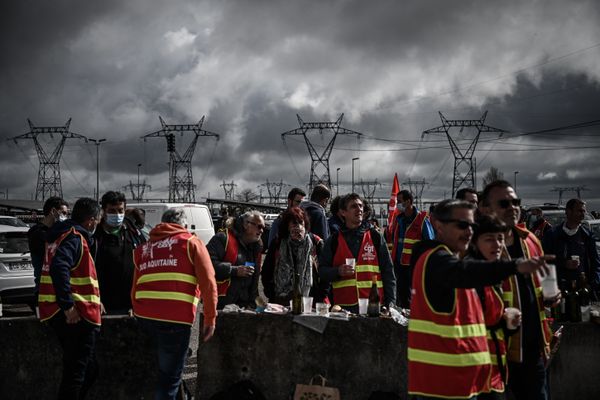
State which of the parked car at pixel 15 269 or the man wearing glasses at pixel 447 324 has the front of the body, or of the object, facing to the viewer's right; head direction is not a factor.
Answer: the man wearing glasses

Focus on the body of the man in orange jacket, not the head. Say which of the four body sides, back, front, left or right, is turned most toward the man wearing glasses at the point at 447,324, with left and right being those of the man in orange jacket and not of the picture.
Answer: right

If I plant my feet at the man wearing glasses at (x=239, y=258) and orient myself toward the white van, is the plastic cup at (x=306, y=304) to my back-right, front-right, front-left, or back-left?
back-right

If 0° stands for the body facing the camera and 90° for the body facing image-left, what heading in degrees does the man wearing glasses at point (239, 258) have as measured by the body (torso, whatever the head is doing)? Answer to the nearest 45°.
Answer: approximately 315°

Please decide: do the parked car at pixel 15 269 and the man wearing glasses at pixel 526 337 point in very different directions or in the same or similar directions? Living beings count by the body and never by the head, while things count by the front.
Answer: very different directions

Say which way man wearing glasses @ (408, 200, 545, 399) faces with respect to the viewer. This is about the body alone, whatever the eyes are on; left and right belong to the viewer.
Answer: facing to the right of the viewer

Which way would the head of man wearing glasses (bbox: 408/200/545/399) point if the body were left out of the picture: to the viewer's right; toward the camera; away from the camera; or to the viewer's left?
to the viewer's right
